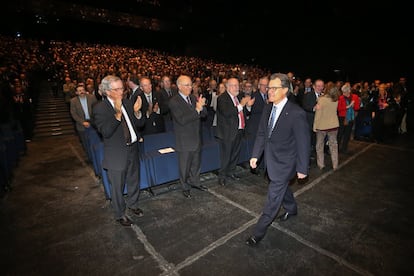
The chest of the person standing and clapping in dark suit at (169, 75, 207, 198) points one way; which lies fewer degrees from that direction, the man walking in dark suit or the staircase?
the man walking in dark suit

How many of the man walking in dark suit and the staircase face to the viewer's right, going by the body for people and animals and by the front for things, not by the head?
0

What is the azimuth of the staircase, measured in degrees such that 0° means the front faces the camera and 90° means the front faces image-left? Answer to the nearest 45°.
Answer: approximately 0°

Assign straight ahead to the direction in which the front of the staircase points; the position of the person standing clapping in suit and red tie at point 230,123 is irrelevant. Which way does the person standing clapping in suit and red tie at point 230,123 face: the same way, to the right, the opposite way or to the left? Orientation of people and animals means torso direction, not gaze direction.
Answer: the same way

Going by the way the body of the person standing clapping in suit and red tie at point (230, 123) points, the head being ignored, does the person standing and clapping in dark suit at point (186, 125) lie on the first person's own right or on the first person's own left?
on the first person's own right

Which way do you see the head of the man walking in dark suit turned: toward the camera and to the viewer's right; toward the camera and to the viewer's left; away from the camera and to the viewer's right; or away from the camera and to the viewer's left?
toward the camera and to the viewer's left

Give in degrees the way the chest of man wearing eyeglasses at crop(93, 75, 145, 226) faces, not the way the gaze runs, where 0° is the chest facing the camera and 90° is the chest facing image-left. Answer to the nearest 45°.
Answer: approximately 315°

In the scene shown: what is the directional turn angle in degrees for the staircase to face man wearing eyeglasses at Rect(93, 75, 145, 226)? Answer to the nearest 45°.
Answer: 0° — it already faces them

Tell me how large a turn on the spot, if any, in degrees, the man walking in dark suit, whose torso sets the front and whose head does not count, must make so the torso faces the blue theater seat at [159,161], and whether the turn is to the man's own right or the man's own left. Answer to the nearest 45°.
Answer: approximately 90° to the man's own right

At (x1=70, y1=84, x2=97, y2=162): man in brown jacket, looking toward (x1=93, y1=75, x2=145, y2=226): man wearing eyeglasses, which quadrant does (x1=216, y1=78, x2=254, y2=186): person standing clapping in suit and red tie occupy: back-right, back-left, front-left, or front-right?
front-left

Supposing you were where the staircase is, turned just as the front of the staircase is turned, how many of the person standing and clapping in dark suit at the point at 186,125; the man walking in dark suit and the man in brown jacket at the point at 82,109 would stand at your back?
0

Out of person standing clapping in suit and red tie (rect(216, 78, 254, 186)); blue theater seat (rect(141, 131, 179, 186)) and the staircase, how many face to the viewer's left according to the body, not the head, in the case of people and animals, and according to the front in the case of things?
0

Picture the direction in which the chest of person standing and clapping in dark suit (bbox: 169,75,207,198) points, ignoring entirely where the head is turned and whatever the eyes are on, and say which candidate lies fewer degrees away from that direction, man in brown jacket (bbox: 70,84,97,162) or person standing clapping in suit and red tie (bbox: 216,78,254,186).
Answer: the person standing clapping in suit and red tie

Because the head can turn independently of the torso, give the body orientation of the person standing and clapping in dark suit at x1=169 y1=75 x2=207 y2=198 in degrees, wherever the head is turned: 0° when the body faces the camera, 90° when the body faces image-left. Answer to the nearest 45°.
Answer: approximately 315°

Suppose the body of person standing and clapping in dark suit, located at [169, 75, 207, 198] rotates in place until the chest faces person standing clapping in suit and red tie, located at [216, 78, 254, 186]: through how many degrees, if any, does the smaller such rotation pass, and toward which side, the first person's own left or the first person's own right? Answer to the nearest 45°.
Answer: approximately 90° to the first person's own left

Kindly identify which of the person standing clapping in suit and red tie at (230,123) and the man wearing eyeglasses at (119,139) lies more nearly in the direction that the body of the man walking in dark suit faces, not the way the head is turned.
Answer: the man wearing eyeglasses

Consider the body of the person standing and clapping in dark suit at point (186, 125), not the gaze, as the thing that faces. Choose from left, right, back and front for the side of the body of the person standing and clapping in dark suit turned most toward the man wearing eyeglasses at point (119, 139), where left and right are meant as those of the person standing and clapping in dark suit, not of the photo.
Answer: right

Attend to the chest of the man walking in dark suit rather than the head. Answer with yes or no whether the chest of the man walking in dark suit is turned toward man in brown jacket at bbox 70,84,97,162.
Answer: no
